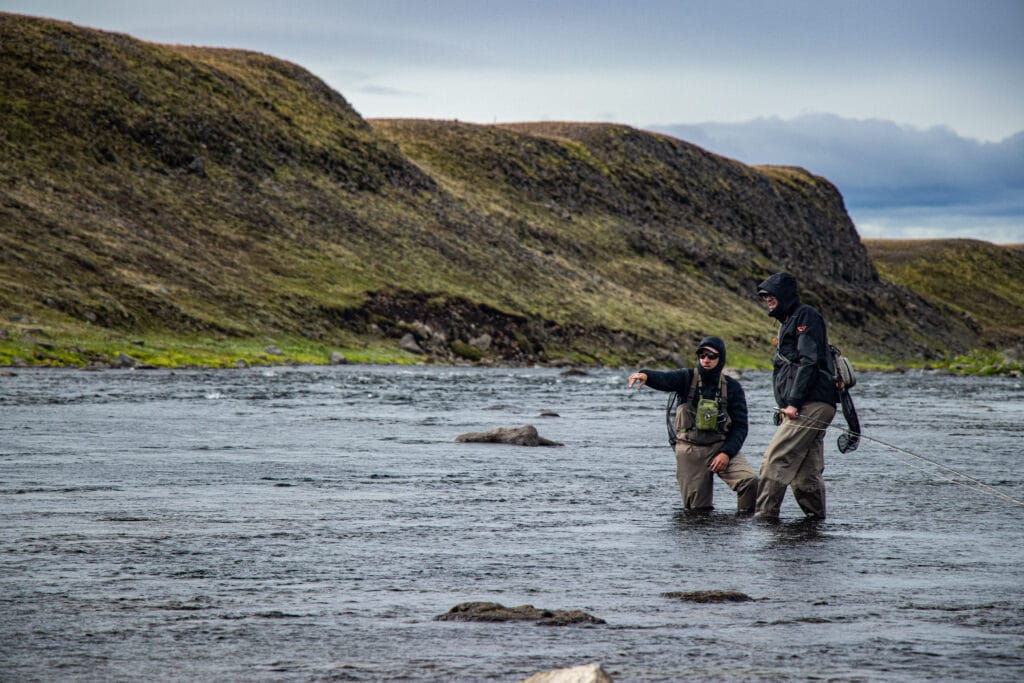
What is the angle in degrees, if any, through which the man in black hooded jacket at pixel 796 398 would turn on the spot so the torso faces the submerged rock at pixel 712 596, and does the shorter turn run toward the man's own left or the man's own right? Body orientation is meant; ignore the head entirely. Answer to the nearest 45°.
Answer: approximately 90° to the man's own left

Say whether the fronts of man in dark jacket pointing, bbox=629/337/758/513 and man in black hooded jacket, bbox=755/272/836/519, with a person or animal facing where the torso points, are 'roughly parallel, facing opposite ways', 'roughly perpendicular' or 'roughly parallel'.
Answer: roughly perpendicular

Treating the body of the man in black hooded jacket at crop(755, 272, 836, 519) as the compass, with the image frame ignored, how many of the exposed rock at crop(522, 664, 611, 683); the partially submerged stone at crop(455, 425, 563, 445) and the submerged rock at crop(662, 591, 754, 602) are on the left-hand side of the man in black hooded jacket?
2

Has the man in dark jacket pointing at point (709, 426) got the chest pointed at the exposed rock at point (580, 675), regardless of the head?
yes

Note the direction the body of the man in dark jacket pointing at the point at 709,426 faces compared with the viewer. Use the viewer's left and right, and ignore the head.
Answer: facing the viewer

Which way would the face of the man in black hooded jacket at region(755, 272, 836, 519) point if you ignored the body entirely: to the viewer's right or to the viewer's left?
to the viewer's left

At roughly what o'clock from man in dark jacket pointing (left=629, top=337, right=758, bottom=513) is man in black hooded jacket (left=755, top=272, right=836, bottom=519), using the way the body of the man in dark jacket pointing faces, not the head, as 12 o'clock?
The man in black hooded jacket is roughly at 10 o'clock from the man in dark jacket pointing.

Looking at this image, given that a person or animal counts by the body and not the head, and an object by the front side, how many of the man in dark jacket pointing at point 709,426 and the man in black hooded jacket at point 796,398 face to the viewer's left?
1

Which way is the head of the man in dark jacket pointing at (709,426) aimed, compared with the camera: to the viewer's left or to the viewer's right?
to the viewer's left

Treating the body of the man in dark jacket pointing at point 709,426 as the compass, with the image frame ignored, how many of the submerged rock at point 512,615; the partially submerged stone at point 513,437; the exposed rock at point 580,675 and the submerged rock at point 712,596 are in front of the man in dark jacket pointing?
3

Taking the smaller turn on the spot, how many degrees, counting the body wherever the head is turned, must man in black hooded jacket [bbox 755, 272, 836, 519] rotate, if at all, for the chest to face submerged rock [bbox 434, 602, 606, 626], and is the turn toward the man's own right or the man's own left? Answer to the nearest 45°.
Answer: approximately 90° to the man's own left

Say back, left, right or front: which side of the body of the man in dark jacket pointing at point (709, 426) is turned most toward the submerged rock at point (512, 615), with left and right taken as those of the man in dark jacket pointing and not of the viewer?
front

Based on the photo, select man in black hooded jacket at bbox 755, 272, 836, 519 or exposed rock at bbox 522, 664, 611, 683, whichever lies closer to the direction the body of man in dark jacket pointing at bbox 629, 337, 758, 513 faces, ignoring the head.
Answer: the exposed rock

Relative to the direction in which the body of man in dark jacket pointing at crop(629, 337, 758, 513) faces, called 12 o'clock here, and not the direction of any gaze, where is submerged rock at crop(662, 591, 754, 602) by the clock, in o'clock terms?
The submerged rock is roughly at 12 o'clock from the man in dark jacket pointing.

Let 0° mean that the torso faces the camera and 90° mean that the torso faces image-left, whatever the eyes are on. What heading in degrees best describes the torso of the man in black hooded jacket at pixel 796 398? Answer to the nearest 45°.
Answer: approximately 90°
